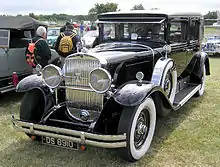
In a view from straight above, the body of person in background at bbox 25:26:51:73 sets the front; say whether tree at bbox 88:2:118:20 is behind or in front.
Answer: in front

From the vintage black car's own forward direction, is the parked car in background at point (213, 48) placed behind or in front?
behind

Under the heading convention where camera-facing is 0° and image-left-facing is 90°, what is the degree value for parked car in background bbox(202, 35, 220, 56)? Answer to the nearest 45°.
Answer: approximately 45°

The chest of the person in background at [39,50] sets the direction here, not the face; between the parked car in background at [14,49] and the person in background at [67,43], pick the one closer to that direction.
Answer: the person in background

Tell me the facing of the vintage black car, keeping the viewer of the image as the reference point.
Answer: facing the viewer and to the left of the viewer

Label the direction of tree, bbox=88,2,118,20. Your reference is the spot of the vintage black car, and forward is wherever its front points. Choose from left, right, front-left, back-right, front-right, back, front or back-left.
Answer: back-right

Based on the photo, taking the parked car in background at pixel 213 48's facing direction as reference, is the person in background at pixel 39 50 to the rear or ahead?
ahead

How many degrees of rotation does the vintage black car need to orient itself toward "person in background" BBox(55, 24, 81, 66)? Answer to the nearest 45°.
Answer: approximately 135° to its right

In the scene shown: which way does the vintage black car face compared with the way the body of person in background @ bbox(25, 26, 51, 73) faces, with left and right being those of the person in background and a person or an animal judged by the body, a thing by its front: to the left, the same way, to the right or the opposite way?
the opposite way
